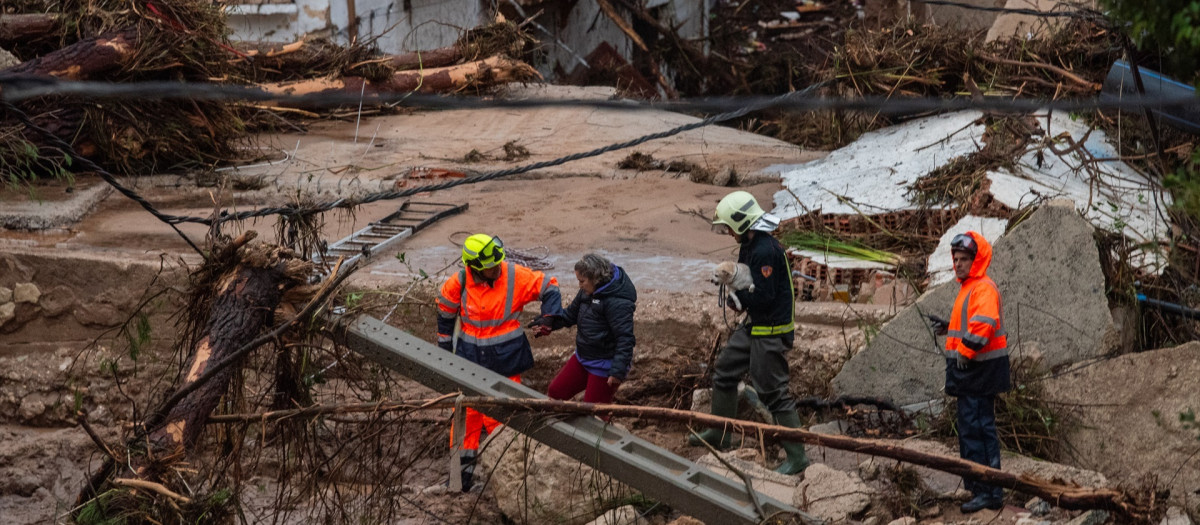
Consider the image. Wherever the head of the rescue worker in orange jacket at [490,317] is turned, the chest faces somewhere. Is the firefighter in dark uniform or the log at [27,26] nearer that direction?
the firefighter in dark uniform

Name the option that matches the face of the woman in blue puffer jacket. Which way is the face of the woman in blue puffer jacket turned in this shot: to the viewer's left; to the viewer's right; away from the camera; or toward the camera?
to the viewer's left

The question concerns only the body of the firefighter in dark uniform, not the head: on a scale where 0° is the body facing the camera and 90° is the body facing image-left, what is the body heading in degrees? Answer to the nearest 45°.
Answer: approximately 90°

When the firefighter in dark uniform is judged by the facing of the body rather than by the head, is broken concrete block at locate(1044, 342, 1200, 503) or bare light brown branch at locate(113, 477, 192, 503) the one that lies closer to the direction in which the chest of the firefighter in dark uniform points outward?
the bare light brown branch

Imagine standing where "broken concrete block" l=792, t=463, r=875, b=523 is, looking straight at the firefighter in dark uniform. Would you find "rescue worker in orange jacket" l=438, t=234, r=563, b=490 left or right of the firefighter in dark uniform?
left

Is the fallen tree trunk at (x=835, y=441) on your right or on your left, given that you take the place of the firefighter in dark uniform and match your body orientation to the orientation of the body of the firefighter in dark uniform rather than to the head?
on your left

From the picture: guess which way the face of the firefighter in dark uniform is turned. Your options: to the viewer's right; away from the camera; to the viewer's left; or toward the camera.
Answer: to the viewer's left

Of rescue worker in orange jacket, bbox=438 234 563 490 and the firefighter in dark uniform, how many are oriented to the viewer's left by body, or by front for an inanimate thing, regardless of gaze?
1
